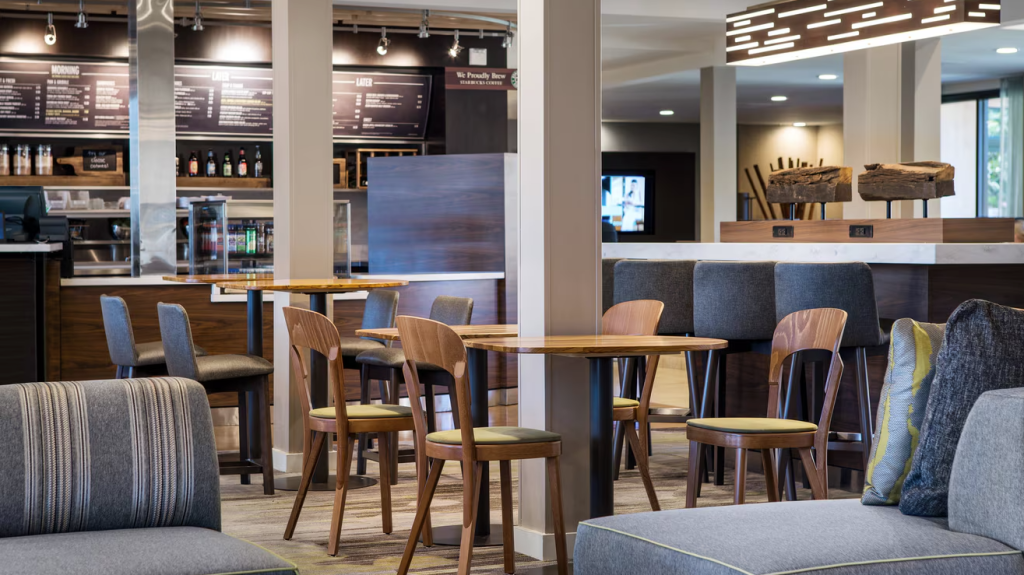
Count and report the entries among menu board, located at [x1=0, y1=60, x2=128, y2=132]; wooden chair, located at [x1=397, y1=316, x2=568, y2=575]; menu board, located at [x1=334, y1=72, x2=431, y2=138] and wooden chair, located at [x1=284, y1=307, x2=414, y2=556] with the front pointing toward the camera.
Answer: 2

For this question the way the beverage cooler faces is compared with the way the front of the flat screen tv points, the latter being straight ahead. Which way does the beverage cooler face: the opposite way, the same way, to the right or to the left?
the same way

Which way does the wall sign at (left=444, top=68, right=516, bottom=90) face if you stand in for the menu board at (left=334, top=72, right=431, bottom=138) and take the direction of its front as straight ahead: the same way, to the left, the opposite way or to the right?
the same way

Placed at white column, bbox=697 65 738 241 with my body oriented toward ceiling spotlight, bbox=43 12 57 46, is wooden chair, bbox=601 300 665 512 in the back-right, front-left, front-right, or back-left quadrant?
front-left

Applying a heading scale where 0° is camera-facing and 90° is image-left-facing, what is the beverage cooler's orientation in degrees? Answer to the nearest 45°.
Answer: approximately 0°

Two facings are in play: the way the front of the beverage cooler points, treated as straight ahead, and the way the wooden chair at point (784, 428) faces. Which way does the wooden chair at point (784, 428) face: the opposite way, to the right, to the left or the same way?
to the right

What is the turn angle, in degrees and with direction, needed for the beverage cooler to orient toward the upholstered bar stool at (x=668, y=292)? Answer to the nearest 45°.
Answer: approximately 45° to its left

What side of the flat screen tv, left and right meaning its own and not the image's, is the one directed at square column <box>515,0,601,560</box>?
front

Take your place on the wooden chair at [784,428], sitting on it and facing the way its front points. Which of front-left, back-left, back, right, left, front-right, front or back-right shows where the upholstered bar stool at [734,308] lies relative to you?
back-right

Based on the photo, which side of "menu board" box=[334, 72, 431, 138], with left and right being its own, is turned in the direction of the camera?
front

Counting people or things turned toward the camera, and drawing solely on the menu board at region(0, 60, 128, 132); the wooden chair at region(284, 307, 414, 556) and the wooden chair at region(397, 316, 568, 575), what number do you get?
1

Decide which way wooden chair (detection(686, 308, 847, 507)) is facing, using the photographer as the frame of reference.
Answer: facing the viewer and to the left of the viewer

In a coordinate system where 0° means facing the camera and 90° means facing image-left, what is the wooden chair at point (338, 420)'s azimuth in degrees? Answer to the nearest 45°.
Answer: approximately 225°

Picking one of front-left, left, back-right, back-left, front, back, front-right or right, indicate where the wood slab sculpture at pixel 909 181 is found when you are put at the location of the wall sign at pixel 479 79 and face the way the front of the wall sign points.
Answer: front-left

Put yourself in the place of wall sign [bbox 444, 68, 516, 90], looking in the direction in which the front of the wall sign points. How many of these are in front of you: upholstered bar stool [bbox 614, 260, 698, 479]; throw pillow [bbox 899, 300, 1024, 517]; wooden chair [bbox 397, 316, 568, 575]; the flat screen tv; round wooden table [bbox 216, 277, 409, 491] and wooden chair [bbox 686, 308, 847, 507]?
5

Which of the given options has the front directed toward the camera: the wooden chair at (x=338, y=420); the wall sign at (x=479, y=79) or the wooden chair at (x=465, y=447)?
the wall sign

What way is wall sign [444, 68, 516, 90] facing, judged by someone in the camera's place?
facing the viewer

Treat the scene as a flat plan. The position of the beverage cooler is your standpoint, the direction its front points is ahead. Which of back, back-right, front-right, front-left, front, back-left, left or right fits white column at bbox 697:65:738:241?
back-left

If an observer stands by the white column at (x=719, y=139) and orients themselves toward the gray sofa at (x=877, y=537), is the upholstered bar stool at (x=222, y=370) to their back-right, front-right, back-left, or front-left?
front-right
